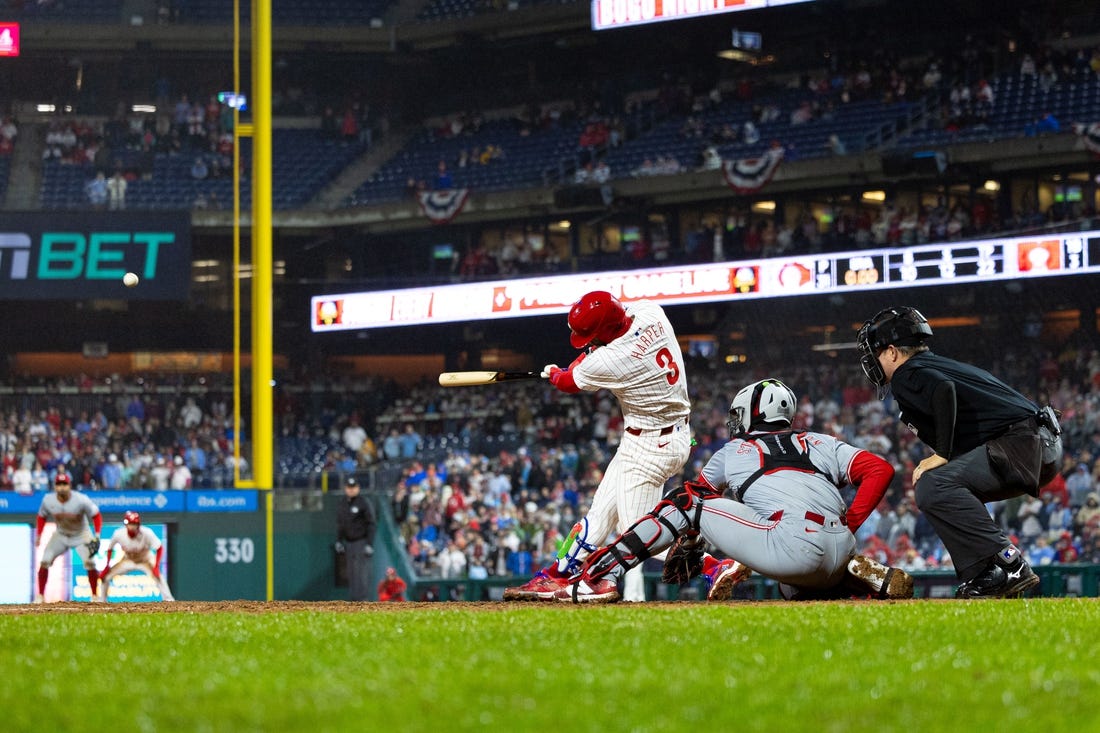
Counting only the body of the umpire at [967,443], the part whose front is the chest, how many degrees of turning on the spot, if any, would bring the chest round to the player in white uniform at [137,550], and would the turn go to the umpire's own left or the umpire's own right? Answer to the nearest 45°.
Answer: approximately 45° to the umpire's own right

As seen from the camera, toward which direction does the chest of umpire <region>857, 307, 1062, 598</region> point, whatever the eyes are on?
to the viewer's left

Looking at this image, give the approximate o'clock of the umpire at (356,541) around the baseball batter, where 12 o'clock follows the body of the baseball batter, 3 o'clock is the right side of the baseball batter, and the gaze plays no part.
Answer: The umpire is roughly at 1 o'clock from the baseball batter.

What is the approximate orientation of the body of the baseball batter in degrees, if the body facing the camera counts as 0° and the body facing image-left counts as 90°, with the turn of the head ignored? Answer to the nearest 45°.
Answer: approximately 135°

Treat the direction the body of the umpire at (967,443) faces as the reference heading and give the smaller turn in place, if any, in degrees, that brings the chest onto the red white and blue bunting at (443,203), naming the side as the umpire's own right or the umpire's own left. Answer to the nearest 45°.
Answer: approximately 45° to the umpire's own right

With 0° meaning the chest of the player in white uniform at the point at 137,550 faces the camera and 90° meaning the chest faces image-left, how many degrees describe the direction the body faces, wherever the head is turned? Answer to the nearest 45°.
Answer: approximately 0°

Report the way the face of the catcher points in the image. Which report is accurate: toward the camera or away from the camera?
away from the camera

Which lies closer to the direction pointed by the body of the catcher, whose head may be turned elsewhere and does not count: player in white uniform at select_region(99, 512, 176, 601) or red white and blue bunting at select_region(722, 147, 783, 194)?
the player in white uniform

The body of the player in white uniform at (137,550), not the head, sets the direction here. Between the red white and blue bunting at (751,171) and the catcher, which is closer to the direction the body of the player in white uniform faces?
the catcher

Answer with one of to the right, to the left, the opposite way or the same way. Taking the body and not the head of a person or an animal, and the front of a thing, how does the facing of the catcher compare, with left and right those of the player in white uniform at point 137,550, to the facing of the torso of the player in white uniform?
the opposite way

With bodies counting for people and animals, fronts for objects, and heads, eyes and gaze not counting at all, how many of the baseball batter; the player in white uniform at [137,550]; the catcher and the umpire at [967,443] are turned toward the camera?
1

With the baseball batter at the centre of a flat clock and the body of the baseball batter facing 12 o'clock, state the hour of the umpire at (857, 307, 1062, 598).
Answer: The umpire is roughly at 5 o'clock from the baseball batter.

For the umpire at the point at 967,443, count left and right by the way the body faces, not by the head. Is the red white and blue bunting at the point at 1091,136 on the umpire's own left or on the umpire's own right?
on the umpire's own right

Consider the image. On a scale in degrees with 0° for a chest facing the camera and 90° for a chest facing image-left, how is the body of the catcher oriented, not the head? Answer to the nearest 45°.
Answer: approximately 135°

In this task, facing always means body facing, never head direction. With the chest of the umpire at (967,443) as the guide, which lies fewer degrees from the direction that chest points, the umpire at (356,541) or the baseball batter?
the baseball batter

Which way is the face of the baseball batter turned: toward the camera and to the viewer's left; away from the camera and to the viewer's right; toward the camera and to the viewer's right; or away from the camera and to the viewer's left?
away from the camera and to the viewer's left
